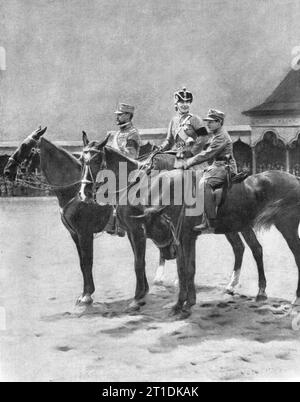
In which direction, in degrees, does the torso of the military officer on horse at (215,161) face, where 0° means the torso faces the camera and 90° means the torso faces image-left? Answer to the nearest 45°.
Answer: approximately 90°

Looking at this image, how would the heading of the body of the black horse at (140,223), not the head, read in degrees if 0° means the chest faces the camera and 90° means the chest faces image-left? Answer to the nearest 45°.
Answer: approximately 90°

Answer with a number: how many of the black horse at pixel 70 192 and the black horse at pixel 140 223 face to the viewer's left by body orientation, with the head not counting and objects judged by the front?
2

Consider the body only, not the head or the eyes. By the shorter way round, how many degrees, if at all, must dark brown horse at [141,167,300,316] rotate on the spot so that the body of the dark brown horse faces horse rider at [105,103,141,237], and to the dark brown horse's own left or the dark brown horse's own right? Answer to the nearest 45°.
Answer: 0° — it already faces them

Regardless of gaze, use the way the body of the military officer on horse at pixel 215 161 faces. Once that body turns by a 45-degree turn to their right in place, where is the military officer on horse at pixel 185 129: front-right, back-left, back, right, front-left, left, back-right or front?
front

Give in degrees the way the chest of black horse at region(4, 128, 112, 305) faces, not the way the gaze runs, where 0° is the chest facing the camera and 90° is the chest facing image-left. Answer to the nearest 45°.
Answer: approximately 90°

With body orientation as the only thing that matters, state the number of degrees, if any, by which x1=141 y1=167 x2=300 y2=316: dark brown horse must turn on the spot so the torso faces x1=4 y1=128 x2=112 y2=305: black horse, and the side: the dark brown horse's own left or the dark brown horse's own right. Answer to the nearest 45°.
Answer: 0° — it already faces it

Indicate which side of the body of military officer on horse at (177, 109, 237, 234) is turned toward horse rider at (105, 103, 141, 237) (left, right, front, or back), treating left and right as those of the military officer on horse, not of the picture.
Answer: front

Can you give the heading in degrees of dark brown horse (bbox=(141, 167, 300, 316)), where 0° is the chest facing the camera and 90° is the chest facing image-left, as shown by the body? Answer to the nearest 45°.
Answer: approximately 90°

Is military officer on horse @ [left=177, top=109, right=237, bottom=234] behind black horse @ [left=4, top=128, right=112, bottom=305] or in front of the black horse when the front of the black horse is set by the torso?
behind

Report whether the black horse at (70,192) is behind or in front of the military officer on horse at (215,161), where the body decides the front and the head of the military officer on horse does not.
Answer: in front
